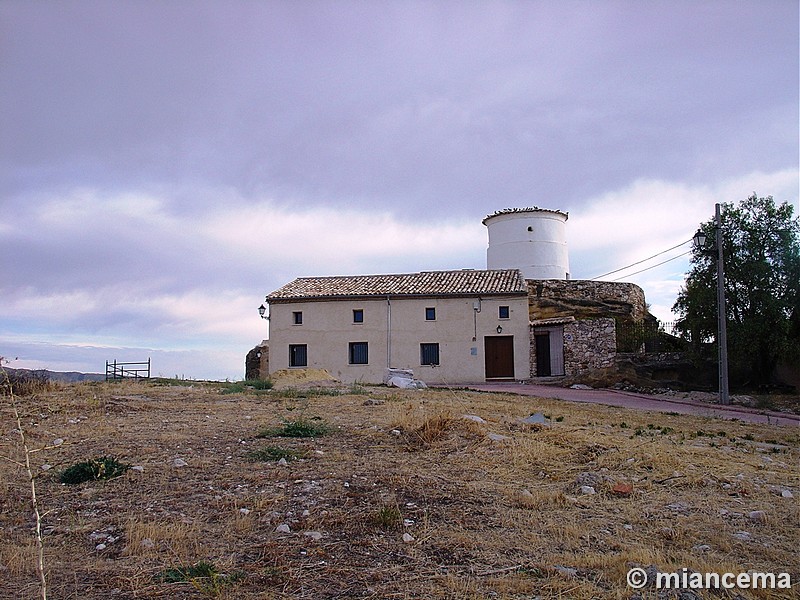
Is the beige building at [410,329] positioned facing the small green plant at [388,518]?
yes

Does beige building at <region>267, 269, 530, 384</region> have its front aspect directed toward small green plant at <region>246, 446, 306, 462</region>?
yes

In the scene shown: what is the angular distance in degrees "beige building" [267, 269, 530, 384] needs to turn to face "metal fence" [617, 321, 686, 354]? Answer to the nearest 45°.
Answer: approximately 90° to its left

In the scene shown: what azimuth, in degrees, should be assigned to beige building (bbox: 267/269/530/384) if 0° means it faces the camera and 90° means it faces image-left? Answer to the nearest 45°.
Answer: approximately 0°

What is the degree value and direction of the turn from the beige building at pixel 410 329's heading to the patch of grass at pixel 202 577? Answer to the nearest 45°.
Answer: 0° — it already faces it

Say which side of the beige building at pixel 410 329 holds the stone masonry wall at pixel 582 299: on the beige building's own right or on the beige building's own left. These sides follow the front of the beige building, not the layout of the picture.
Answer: on the beige building's own left

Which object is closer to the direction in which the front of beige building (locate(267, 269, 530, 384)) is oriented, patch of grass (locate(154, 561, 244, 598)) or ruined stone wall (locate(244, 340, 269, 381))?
the patch of grass
